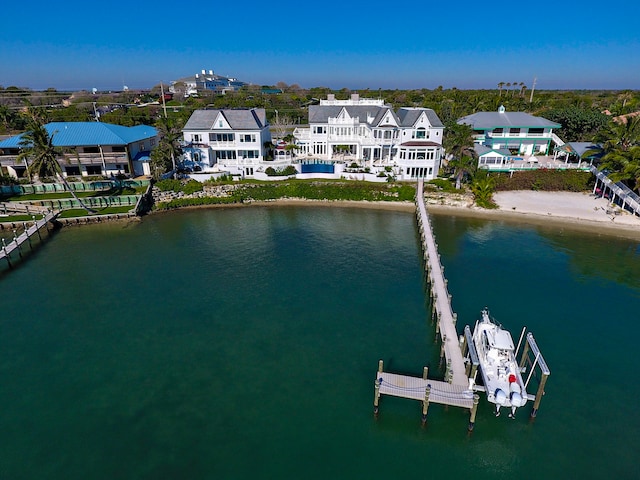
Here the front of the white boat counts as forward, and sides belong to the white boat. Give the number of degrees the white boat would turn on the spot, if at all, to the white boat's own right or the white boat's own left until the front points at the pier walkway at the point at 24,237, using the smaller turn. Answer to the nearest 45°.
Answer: approximately 90° to the white boat's own left

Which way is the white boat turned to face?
away from the camera
